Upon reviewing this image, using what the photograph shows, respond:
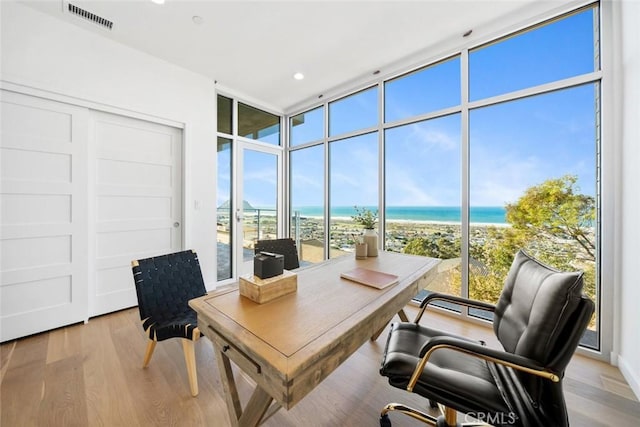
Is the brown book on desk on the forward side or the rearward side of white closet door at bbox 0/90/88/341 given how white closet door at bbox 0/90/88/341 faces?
on the forward side

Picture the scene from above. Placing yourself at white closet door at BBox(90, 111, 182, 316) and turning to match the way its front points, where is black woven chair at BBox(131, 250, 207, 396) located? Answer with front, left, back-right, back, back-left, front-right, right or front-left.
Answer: front-right

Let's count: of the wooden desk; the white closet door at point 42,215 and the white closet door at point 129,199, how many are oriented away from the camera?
0

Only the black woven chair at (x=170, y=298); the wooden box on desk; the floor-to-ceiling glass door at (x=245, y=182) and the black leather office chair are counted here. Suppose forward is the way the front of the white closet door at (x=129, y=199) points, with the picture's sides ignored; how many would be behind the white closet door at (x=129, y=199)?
0

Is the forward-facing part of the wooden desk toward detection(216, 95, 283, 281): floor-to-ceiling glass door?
no

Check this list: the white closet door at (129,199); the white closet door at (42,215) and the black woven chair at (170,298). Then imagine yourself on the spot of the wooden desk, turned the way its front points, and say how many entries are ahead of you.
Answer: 0

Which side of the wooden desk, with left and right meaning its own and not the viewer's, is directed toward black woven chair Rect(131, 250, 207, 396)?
back

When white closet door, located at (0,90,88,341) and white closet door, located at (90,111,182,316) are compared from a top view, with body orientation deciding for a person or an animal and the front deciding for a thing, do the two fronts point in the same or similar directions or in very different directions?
same or similar directions

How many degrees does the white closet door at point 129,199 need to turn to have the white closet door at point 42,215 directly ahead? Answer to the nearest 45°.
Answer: approximately 135° to its right

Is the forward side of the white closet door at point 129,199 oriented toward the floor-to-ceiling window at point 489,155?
yes

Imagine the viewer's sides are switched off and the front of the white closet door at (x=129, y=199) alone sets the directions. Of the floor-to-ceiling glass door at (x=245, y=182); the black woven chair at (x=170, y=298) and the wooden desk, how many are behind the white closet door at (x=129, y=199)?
0

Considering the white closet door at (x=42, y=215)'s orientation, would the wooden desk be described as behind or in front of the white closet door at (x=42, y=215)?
in front

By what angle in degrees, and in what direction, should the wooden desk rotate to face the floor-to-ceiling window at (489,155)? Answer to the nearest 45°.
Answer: approximately 90° to its left

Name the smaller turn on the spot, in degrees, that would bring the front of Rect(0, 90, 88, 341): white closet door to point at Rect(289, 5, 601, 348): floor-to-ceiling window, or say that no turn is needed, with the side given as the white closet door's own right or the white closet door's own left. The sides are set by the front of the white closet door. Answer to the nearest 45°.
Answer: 0° — it already faces it

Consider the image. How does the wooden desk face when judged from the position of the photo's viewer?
facing the viewer and to the right of the viewer

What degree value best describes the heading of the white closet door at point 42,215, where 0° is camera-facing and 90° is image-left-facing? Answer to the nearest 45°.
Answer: approximately 315°
